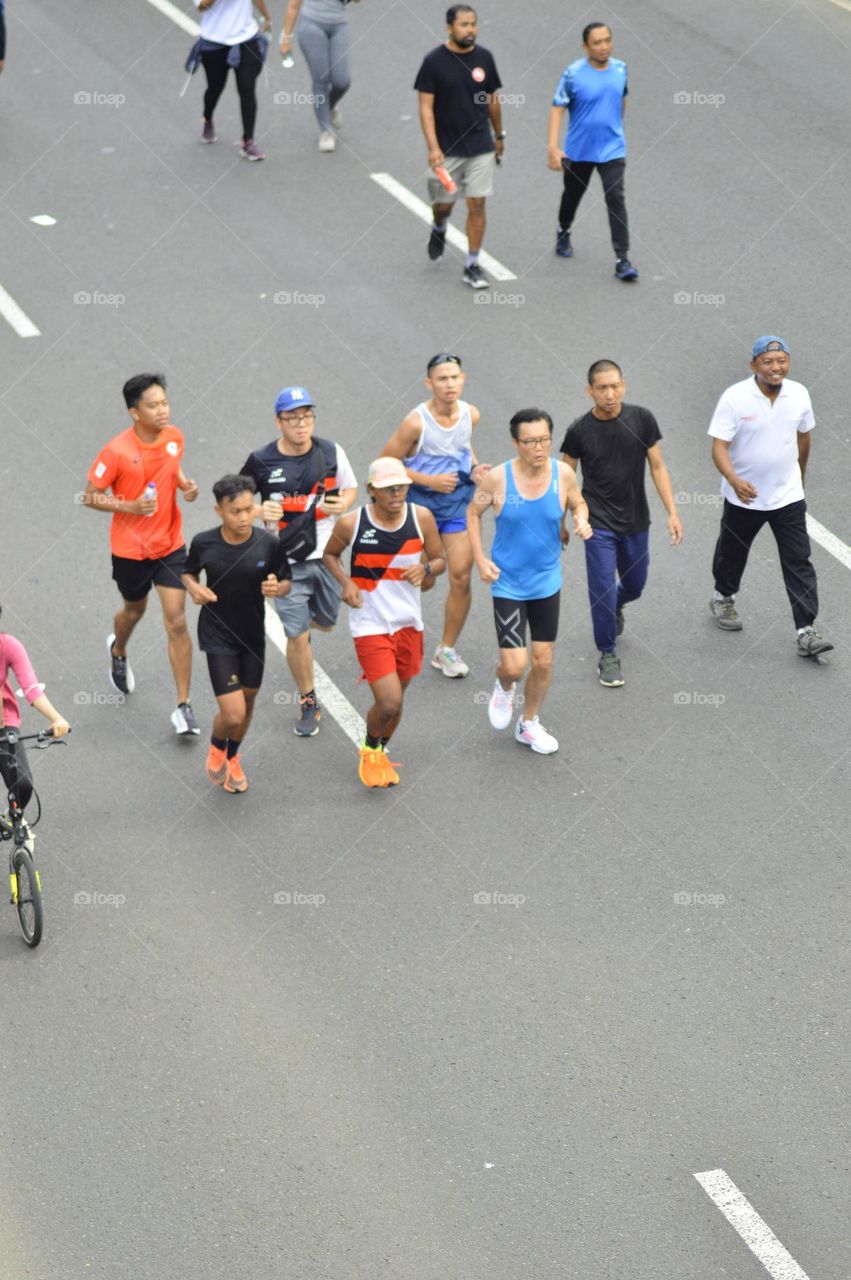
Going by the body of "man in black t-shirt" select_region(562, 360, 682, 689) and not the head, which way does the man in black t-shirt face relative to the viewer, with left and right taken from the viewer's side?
facing the viewer

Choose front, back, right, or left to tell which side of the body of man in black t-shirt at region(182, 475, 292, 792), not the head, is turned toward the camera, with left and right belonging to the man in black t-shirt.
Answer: front

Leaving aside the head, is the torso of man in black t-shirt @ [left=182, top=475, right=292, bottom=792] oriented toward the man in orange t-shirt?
no

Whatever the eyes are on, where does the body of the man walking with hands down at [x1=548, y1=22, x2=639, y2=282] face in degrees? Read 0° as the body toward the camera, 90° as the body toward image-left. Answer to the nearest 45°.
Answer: approximately 315°

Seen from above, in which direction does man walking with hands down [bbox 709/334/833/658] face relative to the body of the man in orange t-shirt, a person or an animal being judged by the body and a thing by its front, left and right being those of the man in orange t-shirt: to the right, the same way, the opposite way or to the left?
the same way

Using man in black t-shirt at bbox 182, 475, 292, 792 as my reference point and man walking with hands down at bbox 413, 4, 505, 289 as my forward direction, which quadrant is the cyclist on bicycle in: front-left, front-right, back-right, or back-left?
back-left

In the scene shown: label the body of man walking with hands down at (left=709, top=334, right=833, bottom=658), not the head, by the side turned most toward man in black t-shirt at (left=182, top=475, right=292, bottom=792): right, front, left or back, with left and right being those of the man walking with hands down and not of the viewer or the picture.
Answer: right

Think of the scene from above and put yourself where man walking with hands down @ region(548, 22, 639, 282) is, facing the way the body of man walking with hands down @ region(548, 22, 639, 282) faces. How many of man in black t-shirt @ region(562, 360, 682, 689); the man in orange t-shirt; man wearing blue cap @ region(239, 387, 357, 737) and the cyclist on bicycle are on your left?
0

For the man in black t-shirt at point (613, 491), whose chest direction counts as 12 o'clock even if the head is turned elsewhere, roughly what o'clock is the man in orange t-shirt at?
The man in orange t-shirt is roughly at 2 o'clock from the man in black t-shirt.

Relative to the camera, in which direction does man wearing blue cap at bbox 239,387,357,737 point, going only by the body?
toward the camera

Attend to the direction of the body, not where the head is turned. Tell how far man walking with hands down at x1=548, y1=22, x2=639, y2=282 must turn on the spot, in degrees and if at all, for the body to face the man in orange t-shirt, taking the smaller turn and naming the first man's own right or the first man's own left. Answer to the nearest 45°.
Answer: approximately 45° to the first man's own right

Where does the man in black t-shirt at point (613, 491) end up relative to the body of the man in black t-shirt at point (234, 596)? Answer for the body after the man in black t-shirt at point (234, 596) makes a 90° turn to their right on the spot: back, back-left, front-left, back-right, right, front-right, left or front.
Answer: back-right

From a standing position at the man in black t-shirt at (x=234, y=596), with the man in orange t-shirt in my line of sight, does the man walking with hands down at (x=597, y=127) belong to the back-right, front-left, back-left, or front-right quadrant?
front-right

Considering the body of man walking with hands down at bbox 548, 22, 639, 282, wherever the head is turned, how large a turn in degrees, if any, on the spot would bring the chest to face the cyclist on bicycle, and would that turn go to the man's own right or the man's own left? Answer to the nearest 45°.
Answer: approximately 45° to the man's own right

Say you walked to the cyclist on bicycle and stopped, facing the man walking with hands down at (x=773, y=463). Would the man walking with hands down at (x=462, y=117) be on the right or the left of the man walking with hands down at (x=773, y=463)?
left

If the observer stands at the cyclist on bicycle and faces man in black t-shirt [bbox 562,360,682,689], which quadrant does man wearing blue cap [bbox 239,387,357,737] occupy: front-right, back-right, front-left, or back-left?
front-left

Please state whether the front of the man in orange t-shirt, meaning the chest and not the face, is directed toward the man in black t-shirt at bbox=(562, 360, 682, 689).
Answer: no

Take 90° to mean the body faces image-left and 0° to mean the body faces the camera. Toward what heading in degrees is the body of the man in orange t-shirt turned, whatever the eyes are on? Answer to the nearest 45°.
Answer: approximately 315°
